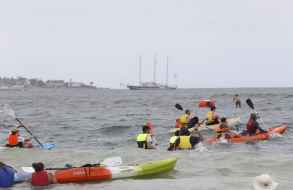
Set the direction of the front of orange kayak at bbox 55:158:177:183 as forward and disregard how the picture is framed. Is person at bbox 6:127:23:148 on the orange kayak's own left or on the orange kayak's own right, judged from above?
on the orange kayak's own left

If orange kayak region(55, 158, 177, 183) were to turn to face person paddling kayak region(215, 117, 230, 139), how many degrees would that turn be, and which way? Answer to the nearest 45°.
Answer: approximately 45° to its left

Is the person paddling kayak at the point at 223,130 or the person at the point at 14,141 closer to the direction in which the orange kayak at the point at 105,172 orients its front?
the person paddling kayak

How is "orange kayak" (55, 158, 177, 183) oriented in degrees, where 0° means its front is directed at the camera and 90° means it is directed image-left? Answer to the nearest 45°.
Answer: approximately 270°

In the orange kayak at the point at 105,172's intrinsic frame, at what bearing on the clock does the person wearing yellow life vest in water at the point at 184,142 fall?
The person wearing yellow life vest in water is roughly at 10 o'clock from the orange kayak.

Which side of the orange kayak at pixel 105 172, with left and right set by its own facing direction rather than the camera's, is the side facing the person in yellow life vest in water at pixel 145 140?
left

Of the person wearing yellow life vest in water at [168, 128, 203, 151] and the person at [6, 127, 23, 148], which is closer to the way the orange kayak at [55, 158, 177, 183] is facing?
the person wearing yellow life vest in water

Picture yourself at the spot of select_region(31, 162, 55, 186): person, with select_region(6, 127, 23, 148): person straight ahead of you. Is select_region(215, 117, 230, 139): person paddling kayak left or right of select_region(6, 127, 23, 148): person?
right
